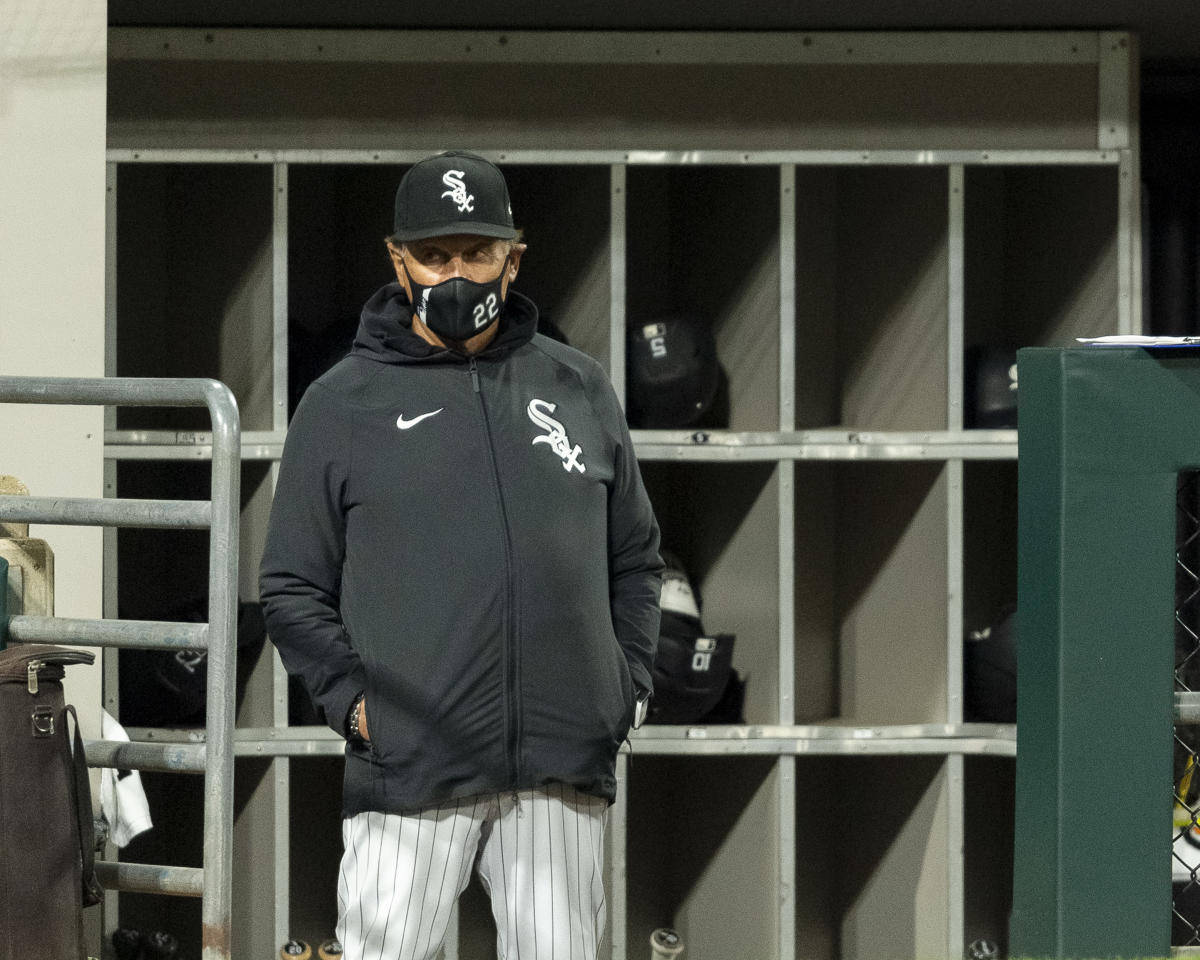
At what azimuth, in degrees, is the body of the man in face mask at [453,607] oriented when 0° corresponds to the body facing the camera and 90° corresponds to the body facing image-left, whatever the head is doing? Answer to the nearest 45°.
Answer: approximately 0°

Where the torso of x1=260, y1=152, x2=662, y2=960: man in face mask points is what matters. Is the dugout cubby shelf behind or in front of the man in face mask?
behind

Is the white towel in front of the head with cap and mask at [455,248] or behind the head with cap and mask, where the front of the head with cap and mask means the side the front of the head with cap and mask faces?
behind

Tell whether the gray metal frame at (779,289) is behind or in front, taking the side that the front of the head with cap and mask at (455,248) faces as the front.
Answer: behind

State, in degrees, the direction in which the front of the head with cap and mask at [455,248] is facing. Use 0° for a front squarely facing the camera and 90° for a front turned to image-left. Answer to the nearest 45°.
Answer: approximately 0°

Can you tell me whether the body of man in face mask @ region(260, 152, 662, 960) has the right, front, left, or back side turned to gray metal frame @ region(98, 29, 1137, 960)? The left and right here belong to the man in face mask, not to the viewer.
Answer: back
